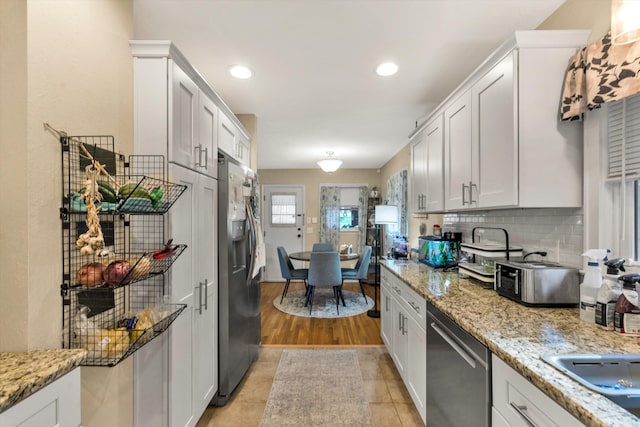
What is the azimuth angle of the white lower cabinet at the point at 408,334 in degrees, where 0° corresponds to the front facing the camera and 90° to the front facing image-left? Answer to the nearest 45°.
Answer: approximately 90°

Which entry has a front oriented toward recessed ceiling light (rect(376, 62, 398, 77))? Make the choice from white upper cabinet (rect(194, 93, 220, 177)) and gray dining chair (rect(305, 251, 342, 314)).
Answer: the white upper cabinet

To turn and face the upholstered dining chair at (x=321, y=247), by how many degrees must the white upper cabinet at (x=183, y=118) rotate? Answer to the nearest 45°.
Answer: approximately 45° to its left

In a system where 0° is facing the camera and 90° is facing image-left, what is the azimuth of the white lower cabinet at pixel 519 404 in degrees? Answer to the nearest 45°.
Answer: approximately 45°

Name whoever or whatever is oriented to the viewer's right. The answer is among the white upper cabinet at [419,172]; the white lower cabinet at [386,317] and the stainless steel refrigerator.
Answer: the stainless steel refrigerator

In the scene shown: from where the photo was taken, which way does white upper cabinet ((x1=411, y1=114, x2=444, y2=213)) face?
to the viewer's left

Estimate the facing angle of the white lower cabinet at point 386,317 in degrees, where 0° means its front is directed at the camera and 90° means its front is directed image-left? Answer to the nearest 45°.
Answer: approximately 90°

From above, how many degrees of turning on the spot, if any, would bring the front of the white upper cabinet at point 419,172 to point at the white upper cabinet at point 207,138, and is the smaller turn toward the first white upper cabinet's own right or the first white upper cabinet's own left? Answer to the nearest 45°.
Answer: approximately 45° to the first white upper cabinet's own left

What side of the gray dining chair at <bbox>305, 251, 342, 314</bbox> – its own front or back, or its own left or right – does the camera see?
back
